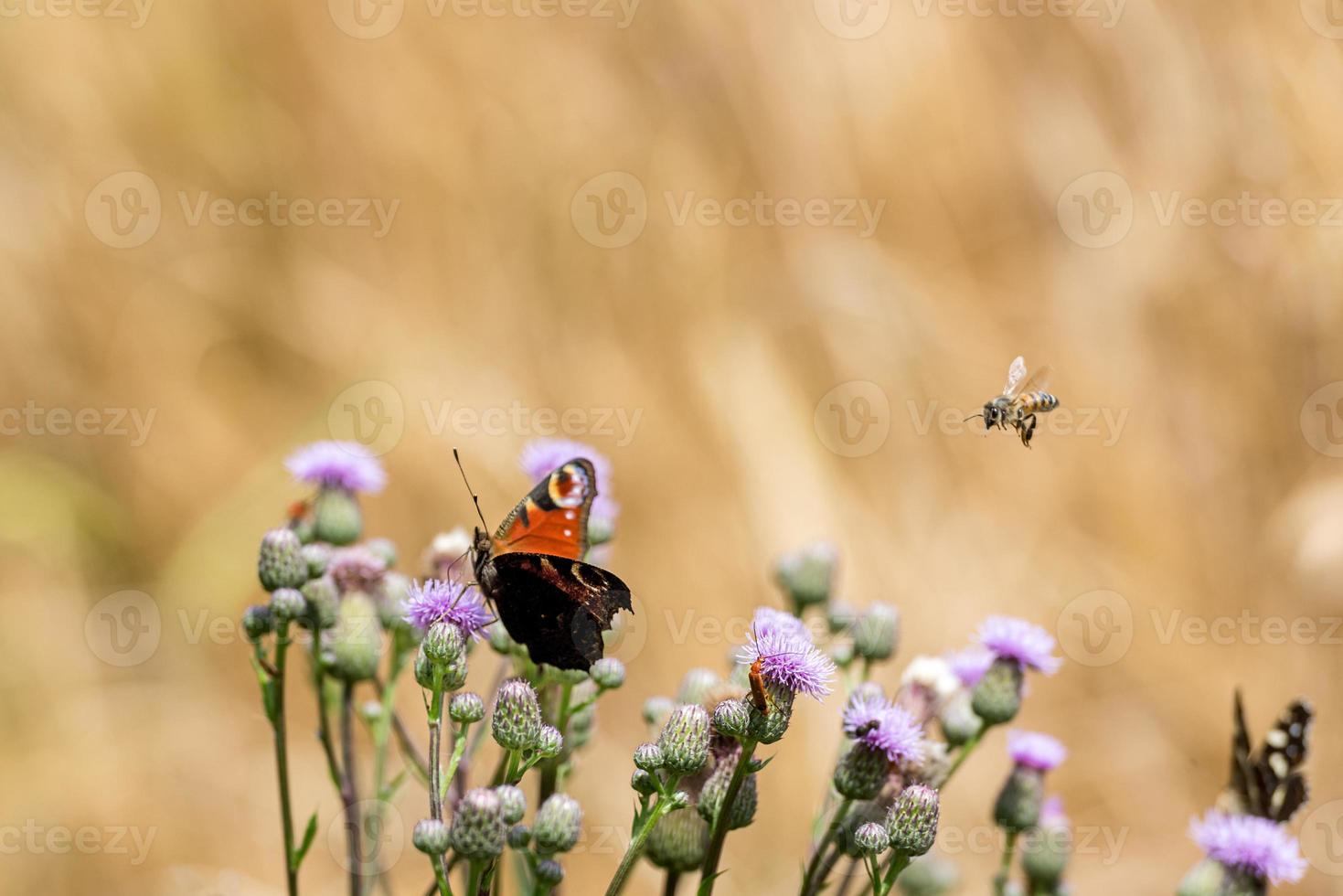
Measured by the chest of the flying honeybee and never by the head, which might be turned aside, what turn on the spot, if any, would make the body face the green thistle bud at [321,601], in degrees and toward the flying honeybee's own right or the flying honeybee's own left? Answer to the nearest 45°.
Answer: approximately 45° to the flying honeybee's own left

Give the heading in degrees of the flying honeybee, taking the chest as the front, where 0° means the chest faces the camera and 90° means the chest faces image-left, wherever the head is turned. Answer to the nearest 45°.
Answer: approximately 90°

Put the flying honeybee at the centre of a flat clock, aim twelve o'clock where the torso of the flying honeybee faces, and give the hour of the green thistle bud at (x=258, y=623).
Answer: The green thistle bud is roughly at 11 o'clock from the flying honeybee.

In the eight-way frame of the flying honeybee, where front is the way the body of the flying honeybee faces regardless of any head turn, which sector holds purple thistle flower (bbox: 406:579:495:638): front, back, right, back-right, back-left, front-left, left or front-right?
front-left

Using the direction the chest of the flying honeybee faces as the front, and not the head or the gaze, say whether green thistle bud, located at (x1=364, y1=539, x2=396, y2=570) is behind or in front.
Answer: in front
